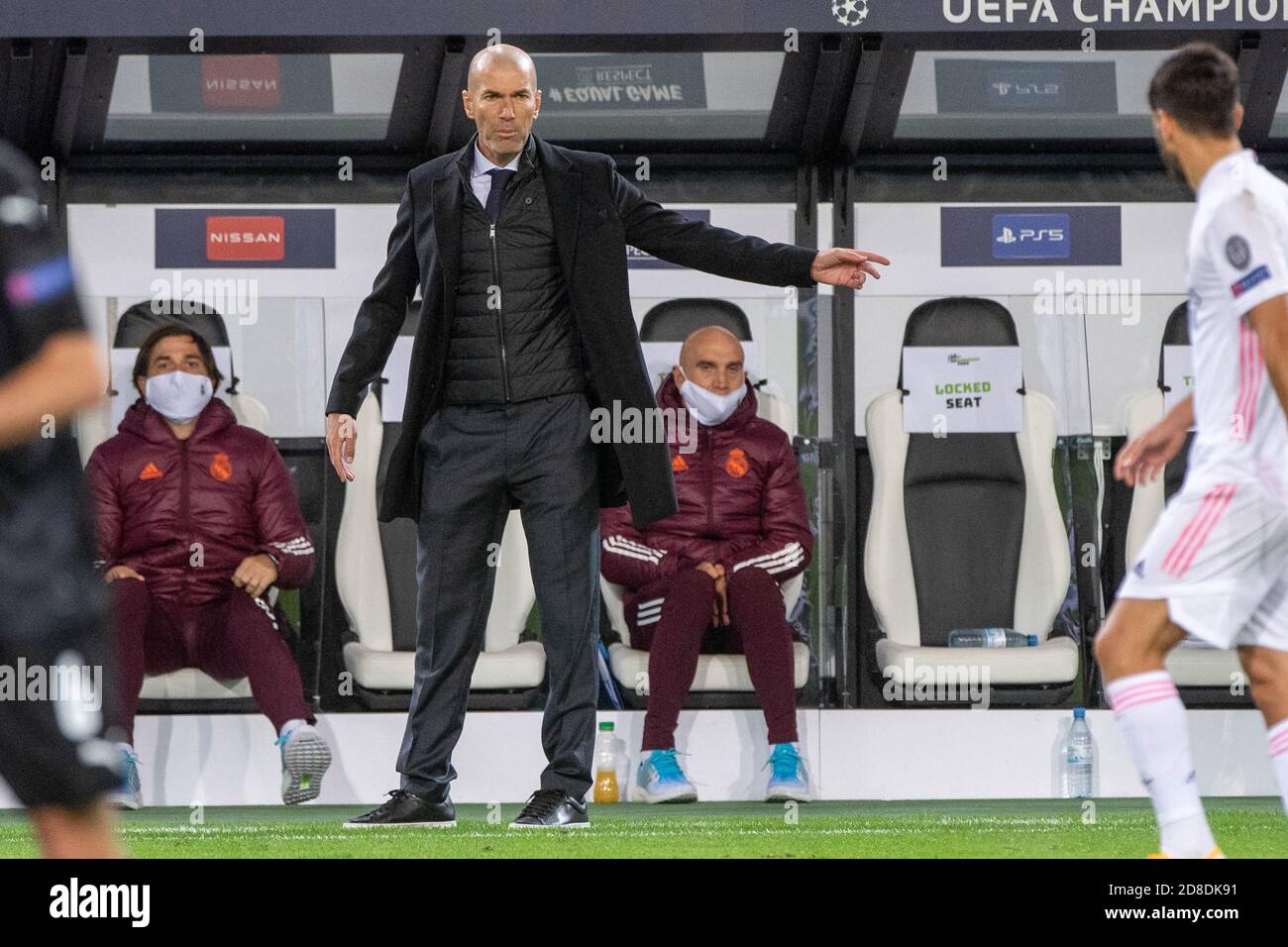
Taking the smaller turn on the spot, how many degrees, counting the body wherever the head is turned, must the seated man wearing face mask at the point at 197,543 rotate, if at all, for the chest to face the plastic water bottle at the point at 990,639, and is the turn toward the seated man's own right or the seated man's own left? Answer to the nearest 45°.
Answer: approximately 90° to the seated man's own left

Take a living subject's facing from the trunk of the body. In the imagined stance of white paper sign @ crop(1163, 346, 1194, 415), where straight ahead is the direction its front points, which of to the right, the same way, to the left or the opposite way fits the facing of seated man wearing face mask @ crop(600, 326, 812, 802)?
the same way

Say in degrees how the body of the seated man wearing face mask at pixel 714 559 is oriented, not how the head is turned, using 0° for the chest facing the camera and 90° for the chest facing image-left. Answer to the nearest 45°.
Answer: approximately 0°

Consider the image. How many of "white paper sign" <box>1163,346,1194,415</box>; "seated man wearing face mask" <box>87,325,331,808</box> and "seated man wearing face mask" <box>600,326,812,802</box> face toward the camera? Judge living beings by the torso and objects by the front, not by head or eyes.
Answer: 3

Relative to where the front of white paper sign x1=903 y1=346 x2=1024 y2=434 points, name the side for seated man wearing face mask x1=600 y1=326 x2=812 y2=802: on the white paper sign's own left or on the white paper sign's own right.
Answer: on the white paper sign's own right

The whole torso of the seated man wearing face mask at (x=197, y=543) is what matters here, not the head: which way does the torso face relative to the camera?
toward the camera

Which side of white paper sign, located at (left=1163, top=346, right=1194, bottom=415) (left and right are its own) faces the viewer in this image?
front

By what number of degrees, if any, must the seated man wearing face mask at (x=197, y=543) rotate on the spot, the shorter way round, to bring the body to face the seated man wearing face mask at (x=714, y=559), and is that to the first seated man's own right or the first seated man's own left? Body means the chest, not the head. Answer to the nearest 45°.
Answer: approximately 90° to the first seated man's own left

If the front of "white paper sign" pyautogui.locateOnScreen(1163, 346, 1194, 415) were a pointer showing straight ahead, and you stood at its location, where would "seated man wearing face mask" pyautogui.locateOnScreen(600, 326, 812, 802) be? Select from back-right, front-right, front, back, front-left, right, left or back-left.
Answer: front-right

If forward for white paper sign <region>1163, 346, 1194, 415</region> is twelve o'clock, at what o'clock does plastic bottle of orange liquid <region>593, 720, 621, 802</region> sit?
The plastic bottle of orange liquid is roughly at 2 o'clock from the white paper sign.

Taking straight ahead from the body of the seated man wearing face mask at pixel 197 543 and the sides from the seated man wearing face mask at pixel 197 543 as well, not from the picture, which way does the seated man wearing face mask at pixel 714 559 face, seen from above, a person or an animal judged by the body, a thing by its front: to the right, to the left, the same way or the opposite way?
the same way

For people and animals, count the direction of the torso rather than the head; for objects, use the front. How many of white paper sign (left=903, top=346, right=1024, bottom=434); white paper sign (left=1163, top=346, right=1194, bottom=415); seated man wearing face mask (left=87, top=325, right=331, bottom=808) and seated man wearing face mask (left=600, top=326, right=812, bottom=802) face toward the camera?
4

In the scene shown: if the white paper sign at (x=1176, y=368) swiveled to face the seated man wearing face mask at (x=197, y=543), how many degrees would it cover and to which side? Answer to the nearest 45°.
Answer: approximately 45° to its right

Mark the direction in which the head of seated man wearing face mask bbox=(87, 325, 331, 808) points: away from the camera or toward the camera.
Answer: toward the camera

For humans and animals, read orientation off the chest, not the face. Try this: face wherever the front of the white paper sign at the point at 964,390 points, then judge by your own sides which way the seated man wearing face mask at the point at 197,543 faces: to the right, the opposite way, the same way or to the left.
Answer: the same way

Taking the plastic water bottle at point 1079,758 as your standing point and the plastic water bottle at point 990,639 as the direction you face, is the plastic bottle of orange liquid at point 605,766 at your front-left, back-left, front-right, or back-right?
front-left

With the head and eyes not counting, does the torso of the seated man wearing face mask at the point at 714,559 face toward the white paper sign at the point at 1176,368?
no

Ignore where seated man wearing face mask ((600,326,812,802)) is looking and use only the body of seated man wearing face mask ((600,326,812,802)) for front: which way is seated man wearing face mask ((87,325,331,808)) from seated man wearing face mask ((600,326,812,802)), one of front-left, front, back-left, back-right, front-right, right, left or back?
right
